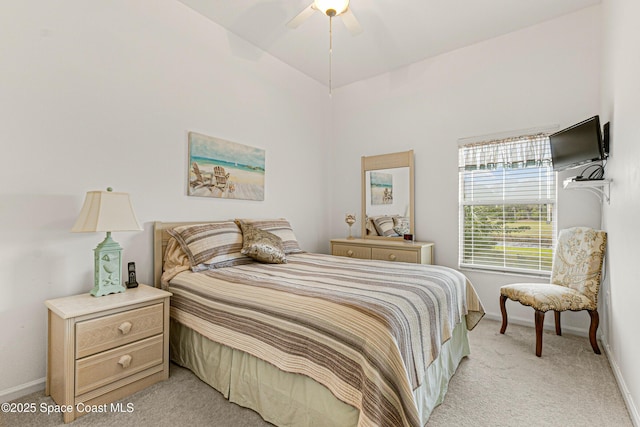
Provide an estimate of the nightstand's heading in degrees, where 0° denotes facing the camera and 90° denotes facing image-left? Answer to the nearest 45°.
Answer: approximately 315°

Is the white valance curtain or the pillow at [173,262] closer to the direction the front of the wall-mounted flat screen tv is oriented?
the pillow

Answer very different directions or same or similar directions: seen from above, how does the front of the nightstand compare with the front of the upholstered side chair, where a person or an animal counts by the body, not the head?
very different directions

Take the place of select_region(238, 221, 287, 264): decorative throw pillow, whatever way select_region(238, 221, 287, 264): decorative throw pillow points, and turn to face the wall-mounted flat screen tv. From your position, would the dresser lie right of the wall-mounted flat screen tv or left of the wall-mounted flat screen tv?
left

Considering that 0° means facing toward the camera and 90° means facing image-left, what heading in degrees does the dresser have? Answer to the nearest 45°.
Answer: approximately 45°

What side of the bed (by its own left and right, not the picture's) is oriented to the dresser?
left

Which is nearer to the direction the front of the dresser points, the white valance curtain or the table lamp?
the table lamp
